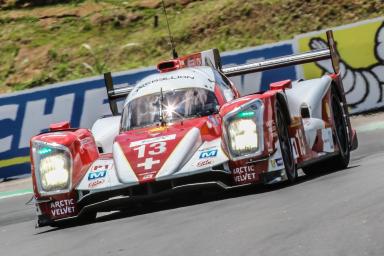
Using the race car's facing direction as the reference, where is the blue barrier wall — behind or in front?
behind

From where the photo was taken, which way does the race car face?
toward the camera
